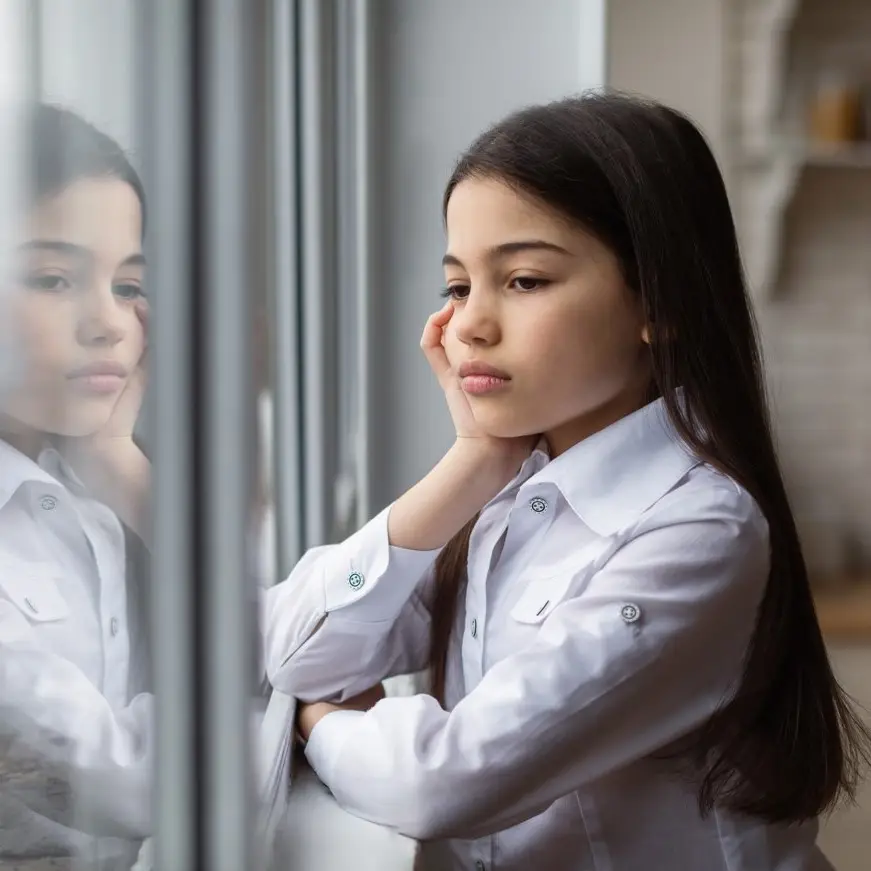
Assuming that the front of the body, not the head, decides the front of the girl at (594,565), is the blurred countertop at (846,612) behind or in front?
behind

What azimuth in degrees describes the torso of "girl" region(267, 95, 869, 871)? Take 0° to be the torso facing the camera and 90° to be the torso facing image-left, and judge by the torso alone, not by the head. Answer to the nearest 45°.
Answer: approximately 45°

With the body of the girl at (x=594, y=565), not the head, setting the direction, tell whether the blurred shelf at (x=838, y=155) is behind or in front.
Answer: behind
